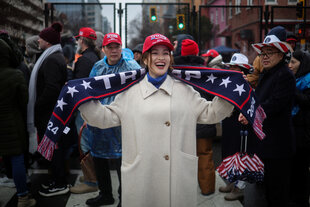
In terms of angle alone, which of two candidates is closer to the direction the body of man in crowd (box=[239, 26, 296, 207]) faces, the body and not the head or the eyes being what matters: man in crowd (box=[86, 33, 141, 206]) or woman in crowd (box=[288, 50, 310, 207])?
the man in crowd

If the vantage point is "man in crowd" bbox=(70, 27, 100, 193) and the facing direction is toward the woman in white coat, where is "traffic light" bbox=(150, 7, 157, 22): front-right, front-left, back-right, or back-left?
back-left

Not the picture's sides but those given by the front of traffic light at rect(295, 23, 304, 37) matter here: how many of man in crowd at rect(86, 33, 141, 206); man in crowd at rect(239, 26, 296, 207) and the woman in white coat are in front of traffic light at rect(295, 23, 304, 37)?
3

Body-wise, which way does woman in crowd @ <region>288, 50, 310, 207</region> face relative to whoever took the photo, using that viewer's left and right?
facing to the left of the viewer

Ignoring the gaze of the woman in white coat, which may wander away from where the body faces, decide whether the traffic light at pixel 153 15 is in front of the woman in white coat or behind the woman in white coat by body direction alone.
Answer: behind

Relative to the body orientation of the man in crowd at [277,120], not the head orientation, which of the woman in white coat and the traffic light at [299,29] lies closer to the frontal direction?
the woman in white coat

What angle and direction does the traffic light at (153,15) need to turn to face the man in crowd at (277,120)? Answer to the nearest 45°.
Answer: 0° — it already faces them
